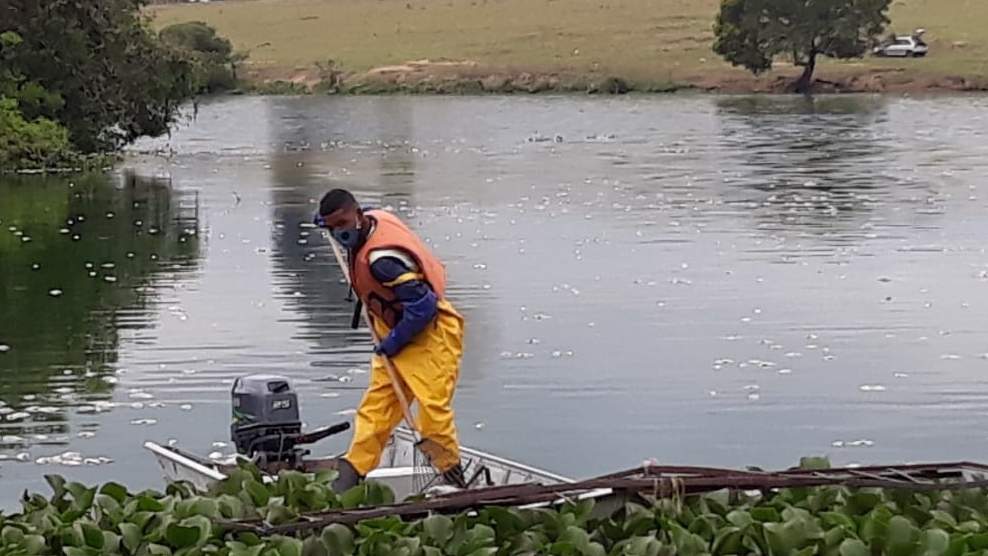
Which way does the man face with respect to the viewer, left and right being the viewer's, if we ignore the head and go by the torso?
facing the viewer and to the left of the viewer

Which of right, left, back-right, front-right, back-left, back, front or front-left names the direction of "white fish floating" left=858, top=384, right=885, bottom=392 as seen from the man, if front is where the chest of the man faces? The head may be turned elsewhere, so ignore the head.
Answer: back

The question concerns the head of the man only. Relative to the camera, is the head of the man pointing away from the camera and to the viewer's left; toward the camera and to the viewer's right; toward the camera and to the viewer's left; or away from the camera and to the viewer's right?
toward the camera and to the viewer's left

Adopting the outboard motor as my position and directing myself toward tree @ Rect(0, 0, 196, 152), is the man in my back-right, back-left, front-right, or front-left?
back-right
